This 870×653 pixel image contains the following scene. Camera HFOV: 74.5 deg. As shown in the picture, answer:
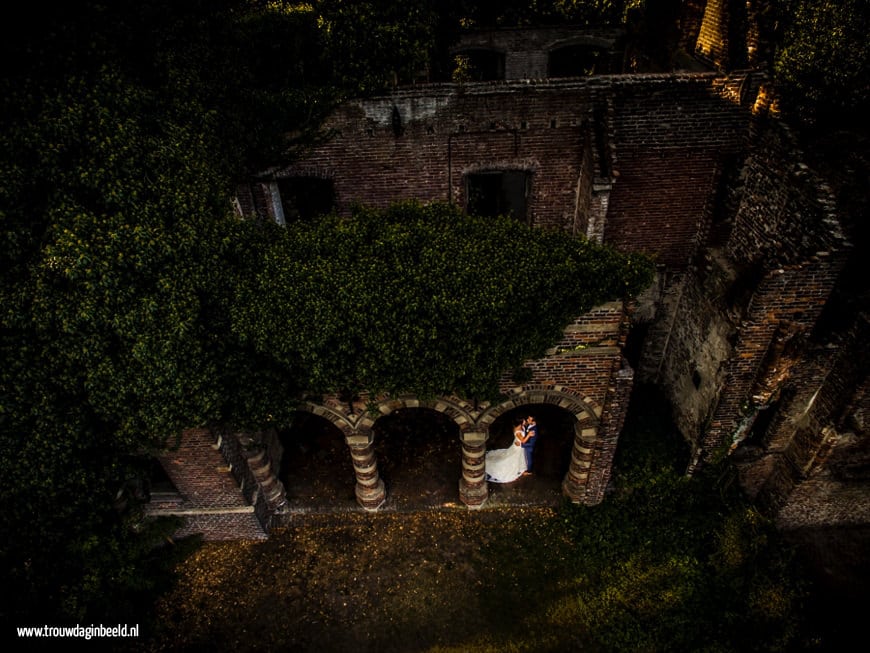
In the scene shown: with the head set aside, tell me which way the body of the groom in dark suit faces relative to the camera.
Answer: to the viewer's left

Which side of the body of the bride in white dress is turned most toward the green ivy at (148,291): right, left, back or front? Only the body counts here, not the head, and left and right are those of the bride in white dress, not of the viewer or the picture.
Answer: back

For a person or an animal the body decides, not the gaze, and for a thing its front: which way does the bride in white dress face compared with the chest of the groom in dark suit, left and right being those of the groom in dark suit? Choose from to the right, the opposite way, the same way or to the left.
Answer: the opposite way

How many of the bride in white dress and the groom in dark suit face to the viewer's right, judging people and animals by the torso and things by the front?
1

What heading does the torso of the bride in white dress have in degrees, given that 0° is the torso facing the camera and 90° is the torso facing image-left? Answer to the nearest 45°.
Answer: approximately 270°
